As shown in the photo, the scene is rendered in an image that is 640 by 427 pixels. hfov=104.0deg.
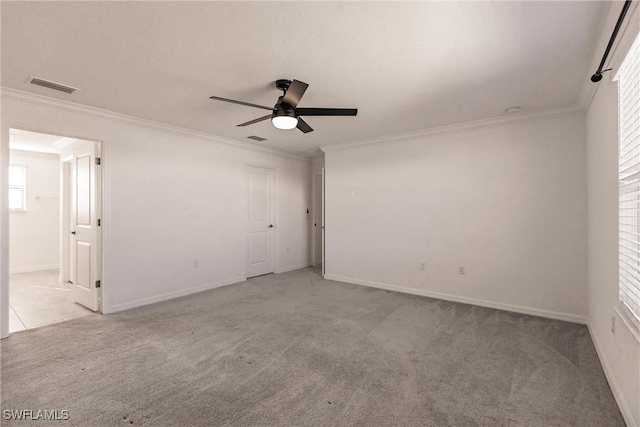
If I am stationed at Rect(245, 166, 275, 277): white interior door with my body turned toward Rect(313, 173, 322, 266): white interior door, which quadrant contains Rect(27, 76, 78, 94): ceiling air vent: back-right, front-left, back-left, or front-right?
back-right

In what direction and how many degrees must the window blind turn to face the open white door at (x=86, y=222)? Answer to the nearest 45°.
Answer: approximately 45° to its left

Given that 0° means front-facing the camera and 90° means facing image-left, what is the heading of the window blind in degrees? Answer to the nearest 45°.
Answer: approximately 90°

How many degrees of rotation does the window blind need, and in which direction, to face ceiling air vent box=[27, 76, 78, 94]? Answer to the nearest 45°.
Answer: approximately 45° to its left

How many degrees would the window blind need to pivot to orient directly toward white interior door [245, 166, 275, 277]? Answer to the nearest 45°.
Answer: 0° — it already faces it

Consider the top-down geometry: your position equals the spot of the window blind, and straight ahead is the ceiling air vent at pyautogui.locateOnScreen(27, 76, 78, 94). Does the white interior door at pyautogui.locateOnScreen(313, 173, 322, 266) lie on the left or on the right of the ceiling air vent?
right
